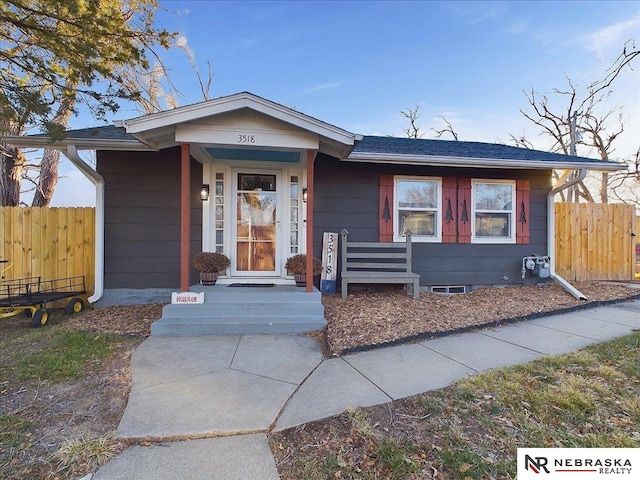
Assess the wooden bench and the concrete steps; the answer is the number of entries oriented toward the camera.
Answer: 2

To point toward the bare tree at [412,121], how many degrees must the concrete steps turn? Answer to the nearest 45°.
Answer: approximately 135° to its left

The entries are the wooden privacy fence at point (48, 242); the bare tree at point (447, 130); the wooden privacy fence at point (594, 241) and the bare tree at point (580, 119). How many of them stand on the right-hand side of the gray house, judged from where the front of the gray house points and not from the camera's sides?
1

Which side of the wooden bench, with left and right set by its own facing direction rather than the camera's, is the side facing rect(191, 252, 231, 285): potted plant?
right

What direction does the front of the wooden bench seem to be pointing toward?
toward the camera

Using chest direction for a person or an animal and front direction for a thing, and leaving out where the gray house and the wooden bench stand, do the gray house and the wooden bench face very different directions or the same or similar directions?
same or similar directions

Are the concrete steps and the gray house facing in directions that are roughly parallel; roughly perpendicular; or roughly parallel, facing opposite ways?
roughly parallel

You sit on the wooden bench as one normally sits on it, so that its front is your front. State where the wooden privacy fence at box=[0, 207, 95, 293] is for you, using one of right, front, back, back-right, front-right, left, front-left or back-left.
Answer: right

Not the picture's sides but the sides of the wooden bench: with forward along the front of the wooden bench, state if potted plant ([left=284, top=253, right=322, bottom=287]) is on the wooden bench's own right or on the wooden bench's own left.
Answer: on the wooden bench's own right

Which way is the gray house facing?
toward the camera

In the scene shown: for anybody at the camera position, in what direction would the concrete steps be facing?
facing the viewer

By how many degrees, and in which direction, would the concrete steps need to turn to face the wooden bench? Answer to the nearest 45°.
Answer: approximately 90° to its left

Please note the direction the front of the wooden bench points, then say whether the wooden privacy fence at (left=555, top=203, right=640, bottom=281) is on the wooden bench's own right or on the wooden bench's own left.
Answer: on the wooden bench's own left

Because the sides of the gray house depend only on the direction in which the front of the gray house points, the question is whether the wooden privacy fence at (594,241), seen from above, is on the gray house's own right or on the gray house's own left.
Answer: on the gray house's own left

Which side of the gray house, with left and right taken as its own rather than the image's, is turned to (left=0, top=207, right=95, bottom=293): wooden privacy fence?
right
